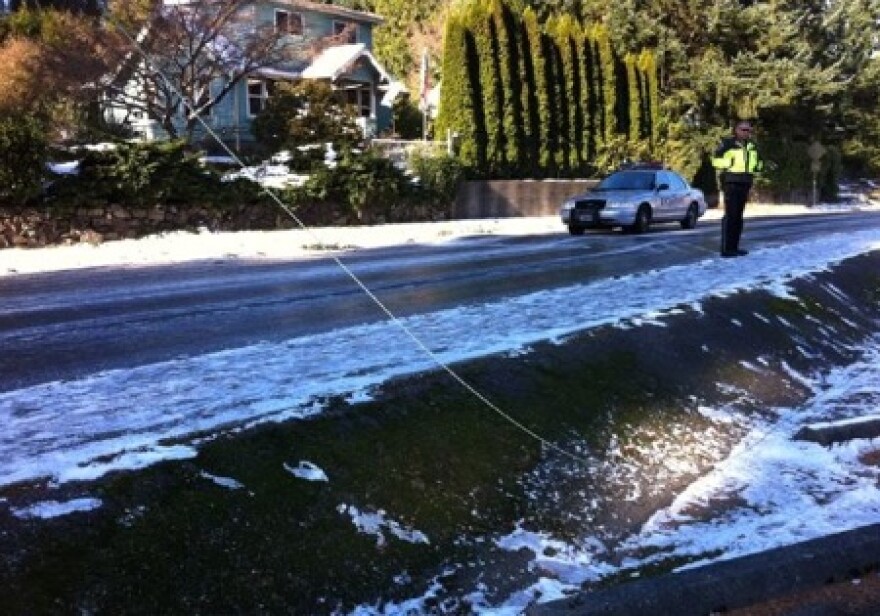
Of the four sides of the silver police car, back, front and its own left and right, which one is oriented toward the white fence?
right

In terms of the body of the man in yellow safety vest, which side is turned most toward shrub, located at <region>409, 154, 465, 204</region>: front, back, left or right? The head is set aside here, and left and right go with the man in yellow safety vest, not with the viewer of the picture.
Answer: back

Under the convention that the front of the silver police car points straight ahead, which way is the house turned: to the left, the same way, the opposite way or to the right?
to the left

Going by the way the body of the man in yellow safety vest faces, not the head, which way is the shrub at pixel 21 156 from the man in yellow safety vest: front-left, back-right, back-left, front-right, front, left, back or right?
back-right

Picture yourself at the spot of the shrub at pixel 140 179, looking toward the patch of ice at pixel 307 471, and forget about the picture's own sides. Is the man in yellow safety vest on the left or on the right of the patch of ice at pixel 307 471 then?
left

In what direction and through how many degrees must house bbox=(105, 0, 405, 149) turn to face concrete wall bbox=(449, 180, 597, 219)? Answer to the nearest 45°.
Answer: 0° — it already faces it

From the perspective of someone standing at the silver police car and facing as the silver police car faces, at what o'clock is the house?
The house is roughly at 3 o'clock from the silver police car.
